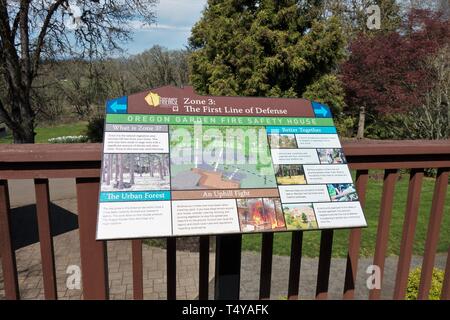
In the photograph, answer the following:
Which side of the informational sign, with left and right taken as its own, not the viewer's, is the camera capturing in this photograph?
front

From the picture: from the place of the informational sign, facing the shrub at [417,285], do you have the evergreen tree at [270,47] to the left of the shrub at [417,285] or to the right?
left

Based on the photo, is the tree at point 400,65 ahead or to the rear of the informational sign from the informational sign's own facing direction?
to the rear

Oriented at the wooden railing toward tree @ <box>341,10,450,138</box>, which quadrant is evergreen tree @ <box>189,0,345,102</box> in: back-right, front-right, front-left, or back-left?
front-left

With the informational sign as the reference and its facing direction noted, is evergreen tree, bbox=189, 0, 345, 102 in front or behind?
behind

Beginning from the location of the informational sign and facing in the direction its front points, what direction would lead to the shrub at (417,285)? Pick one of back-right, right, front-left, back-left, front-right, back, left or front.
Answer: back-left
